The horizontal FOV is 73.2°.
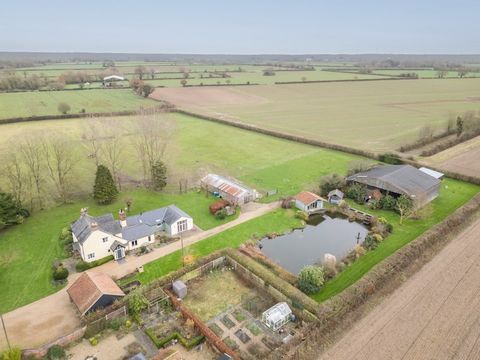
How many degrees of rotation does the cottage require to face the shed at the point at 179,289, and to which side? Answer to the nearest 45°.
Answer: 0° — it already faces it

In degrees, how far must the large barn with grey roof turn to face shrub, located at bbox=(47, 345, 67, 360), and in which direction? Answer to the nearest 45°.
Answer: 0° — it already faces it

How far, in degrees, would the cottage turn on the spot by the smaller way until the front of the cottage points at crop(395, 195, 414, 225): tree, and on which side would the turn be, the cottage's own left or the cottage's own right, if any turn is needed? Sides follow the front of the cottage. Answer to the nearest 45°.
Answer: approximately 45° to the cottage's own left

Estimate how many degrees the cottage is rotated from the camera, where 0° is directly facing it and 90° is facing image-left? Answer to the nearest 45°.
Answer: approximately 315°

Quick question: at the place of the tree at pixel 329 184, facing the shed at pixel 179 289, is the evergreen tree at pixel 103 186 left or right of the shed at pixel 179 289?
right

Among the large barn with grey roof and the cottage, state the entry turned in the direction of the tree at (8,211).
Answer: the large barn with grey roof

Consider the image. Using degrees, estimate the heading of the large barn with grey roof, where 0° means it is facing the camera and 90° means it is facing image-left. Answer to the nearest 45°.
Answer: approximately 45°

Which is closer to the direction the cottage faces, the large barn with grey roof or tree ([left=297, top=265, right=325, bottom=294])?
the tree

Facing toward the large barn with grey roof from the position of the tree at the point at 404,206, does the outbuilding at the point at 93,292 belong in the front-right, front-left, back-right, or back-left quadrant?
back-left
